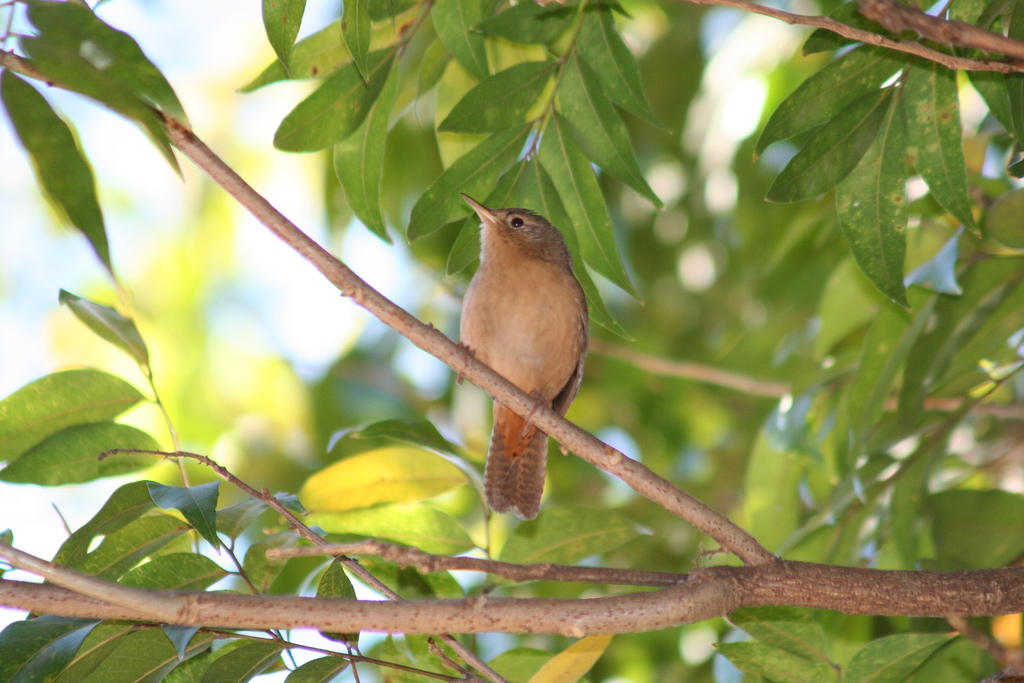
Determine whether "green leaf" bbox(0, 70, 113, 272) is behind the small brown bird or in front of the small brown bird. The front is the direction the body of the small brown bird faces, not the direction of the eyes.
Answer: in front

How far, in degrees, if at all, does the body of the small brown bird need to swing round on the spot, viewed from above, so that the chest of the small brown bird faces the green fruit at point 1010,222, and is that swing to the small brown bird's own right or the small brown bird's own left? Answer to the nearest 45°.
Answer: approximately 90° to the small brown bird's own left

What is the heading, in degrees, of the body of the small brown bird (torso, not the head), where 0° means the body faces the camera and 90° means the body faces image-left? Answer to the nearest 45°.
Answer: approximately 45°

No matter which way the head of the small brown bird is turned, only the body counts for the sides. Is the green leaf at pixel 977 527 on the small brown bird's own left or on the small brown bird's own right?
on the small brown bird's own left

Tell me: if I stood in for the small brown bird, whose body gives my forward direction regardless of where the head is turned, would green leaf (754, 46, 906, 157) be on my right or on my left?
on my left

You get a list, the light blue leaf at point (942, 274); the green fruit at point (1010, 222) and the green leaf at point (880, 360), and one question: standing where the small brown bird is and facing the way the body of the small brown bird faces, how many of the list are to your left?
3
